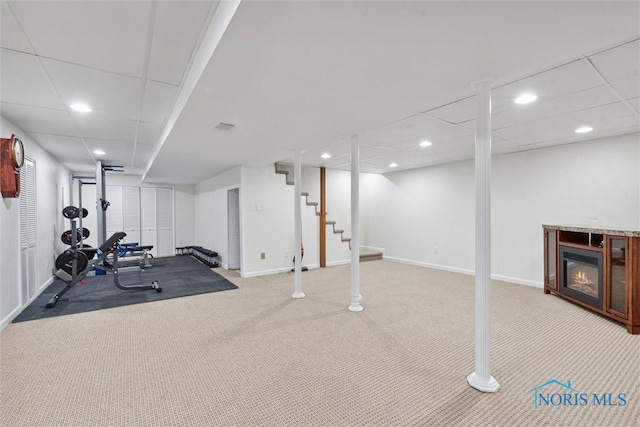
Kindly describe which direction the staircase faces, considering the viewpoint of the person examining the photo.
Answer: facing to the right of the viewer

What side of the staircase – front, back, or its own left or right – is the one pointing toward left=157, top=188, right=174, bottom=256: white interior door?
back

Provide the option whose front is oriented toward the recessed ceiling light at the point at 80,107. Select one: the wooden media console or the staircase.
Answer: the wooden media console

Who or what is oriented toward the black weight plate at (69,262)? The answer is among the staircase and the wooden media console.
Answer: the wooden media console

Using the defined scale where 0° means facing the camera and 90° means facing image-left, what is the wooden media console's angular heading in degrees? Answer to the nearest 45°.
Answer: approximately 45°

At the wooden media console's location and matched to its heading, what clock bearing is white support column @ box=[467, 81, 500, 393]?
The white support column is roughly at 11 o'clock from the wooden media console.

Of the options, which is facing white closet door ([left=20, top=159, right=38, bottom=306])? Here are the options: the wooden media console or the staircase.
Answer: the wooden media console

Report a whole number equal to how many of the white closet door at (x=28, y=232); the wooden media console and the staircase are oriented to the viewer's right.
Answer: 2

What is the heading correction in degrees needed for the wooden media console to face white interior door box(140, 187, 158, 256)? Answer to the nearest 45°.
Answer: approximately 45° to its right

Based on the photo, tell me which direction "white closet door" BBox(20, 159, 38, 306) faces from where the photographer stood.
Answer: facing to the right of the viewer

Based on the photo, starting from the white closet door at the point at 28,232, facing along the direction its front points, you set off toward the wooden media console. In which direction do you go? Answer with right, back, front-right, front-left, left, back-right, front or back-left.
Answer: front-right

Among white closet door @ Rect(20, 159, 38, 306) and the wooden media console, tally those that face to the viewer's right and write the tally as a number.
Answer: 1

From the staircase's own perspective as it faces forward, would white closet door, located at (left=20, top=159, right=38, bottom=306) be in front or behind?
behind
